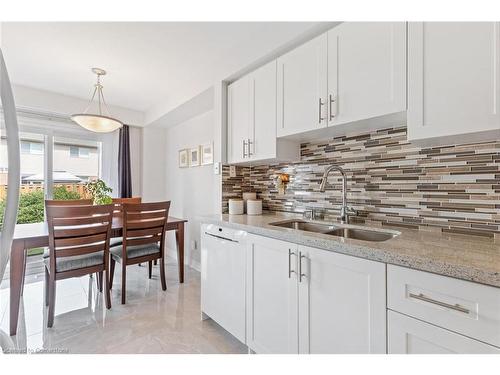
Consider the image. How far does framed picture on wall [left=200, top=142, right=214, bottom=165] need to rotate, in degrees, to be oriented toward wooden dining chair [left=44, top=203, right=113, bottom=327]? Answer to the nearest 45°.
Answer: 0° — it already faces it

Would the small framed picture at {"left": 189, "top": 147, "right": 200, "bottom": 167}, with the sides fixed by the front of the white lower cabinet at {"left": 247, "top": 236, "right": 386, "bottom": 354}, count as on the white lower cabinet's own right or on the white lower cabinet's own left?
on the white lower cabinet's own right

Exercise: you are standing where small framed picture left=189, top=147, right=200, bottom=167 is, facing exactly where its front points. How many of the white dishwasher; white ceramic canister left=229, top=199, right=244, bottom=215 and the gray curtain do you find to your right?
1

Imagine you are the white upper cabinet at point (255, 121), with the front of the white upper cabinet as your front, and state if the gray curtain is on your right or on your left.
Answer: on your right

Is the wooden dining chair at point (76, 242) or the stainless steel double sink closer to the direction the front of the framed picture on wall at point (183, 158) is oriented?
the wooden dining chair

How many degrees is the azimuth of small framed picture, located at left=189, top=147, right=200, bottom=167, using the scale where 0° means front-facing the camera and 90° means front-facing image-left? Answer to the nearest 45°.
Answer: approximately 45°

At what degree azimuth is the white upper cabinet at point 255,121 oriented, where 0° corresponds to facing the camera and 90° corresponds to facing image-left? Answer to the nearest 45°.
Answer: approximately 45°
